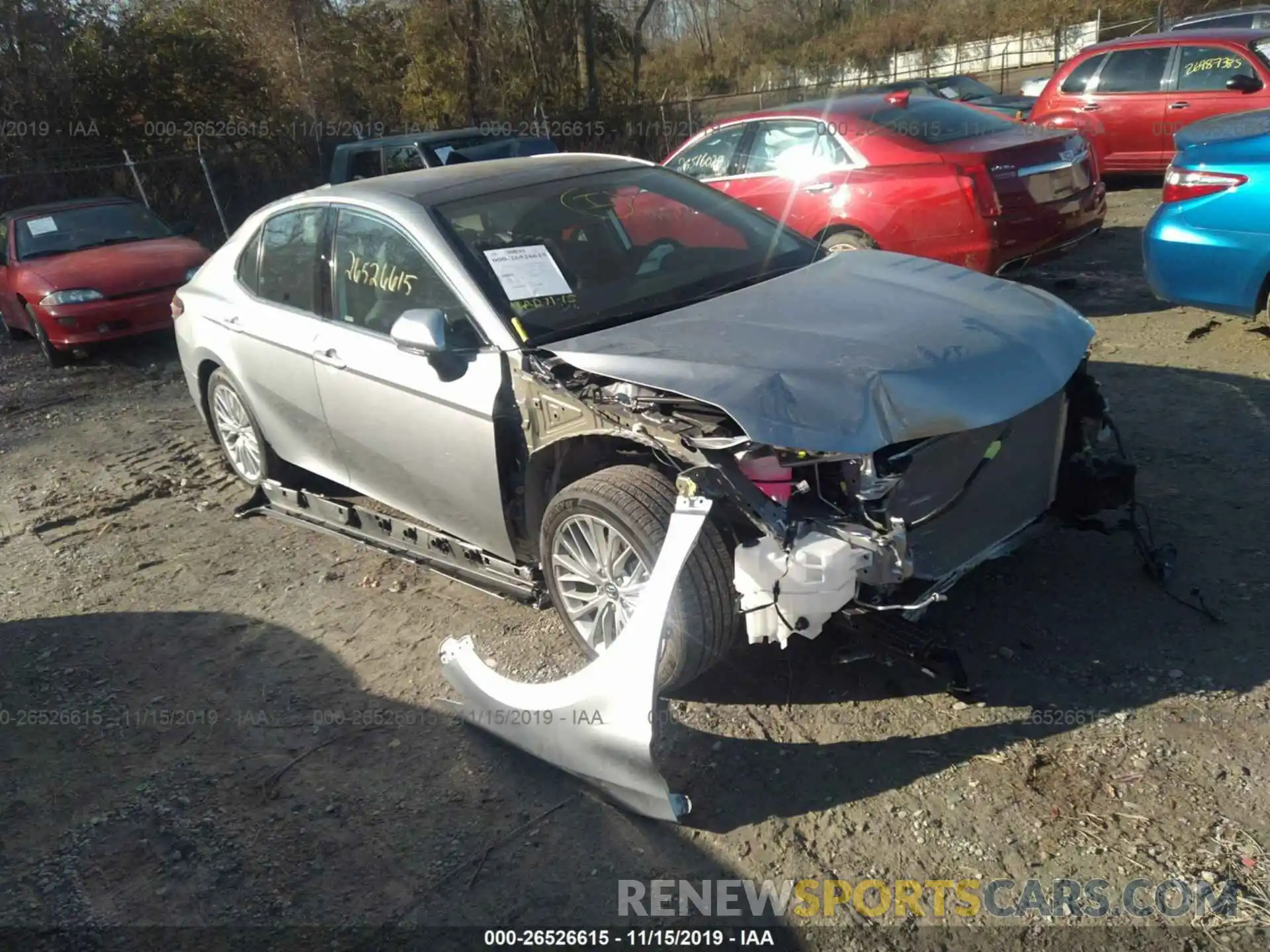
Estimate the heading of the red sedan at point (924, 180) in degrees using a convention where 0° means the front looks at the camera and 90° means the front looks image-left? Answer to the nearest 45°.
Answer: approximately 135°

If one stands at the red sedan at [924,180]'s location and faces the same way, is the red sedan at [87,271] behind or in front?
in front

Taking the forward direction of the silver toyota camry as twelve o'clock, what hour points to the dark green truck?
The dark green truck is roughly at 7 o'clock from the silver toyota camry.

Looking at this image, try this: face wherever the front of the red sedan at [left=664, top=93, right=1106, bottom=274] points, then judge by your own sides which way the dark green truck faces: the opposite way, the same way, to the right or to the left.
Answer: the opposite way

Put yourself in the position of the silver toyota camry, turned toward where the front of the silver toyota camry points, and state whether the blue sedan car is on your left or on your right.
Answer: on your left

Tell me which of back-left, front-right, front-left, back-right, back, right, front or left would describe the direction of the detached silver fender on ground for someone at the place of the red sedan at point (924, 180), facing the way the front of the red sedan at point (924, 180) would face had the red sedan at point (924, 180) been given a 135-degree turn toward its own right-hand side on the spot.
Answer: right

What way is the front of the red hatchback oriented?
to the viewer's right

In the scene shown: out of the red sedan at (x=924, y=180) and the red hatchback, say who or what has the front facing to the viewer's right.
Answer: the red hatchback

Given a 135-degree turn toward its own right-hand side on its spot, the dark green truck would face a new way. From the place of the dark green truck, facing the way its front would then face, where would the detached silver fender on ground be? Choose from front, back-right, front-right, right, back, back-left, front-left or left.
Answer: left

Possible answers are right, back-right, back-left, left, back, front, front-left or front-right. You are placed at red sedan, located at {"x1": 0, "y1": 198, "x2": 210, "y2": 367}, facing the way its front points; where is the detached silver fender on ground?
front-right

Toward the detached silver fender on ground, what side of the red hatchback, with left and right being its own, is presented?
right
